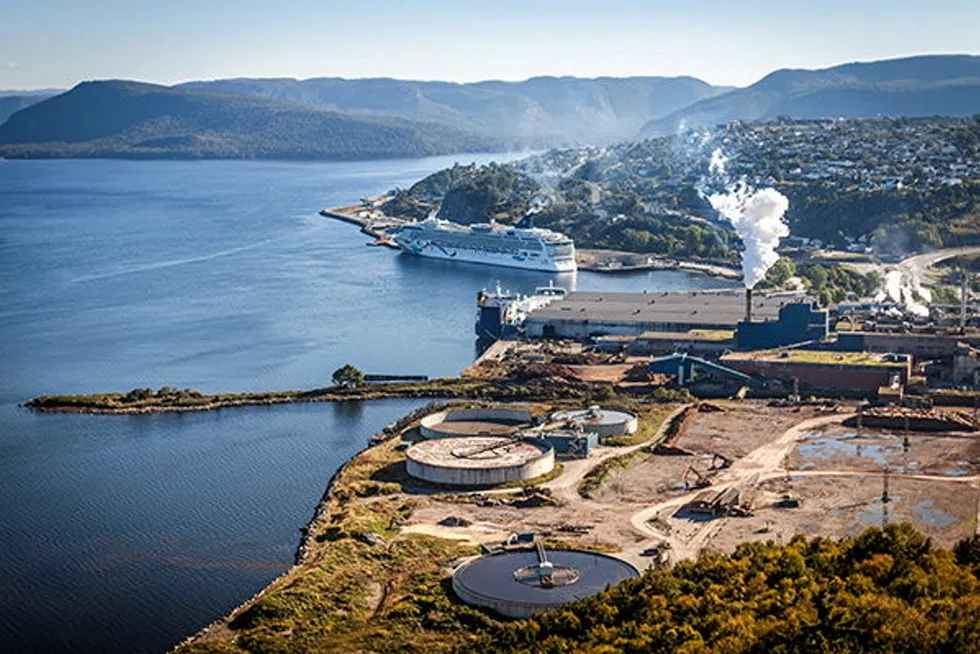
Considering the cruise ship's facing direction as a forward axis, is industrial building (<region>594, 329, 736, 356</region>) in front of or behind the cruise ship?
behind

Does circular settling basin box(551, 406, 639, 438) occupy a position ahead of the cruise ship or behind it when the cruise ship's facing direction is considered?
behind

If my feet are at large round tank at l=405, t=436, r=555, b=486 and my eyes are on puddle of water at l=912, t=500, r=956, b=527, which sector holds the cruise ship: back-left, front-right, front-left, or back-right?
back-left

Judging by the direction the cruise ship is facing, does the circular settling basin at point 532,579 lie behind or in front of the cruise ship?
behind

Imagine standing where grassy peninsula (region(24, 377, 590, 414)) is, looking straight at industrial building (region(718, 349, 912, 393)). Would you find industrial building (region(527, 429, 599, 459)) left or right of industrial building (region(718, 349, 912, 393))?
right

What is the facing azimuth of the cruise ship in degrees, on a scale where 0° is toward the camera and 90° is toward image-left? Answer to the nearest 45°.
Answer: approximately 135°

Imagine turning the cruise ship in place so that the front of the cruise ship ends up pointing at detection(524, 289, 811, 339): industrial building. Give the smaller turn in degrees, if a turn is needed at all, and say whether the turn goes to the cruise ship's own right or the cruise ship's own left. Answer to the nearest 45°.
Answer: approximately 135° to the cruise ship's own left

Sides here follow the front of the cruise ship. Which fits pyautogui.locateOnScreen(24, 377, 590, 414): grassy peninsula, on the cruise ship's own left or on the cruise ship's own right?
on the cruise ship's own left

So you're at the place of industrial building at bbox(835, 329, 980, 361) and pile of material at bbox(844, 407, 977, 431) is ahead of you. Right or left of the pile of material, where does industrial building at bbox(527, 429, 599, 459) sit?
right

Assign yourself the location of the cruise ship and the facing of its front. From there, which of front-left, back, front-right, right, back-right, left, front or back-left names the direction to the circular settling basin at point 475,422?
back-left

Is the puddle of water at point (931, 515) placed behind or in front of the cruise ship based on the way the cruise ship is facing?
behind
